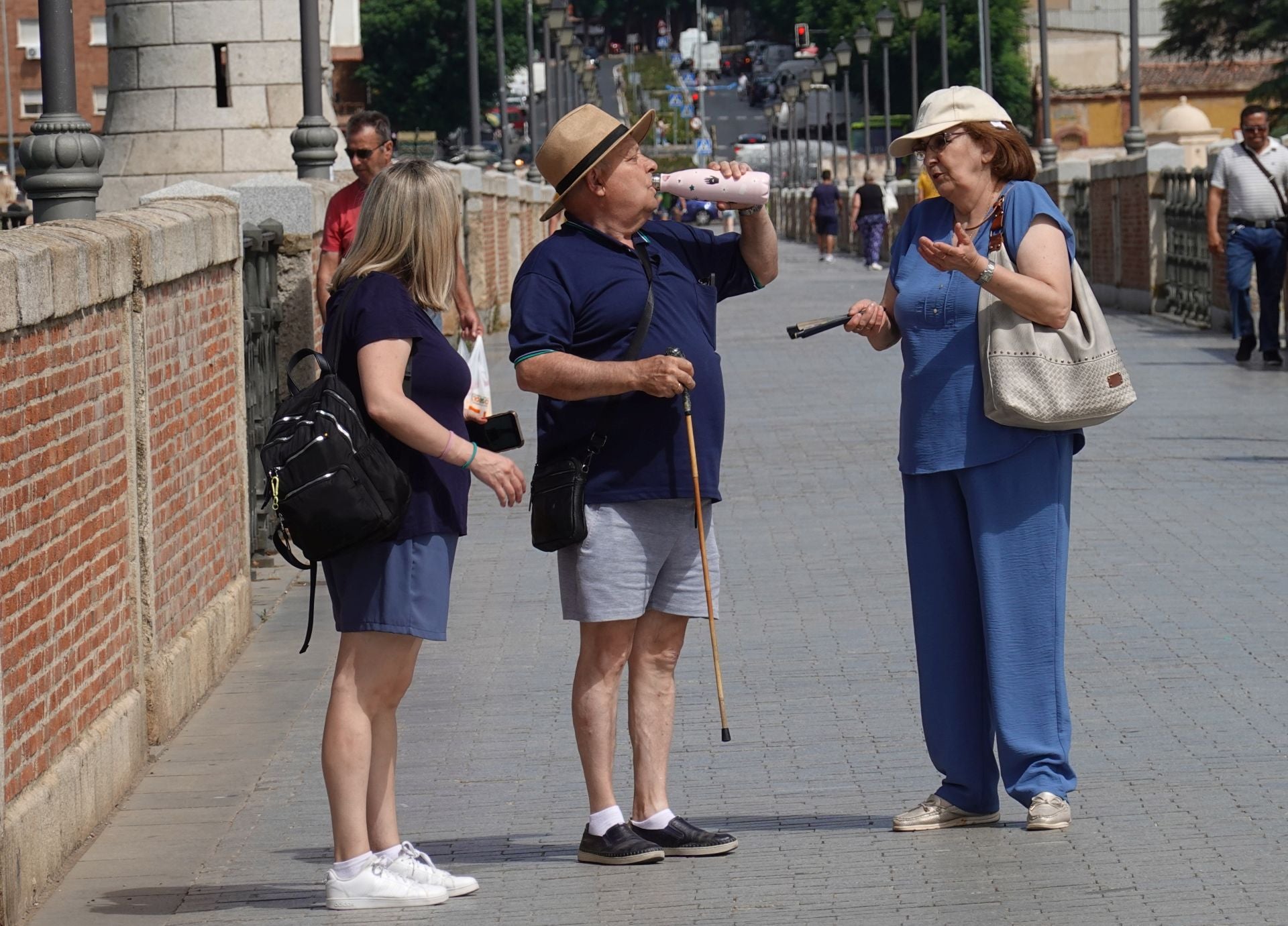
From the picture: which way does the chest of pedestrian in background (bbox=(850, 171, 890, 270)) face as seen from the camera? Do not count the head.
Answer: away from the camera

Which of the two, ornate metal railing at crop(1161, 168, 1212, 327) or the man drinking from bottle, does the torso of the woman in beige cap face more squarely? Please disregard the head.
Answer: the man drinking from bottle

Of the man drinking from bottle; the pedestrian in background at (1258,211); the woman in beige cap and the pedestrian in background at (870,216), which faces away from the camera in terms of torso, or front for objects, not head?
the pedestrian in background at (870,216)

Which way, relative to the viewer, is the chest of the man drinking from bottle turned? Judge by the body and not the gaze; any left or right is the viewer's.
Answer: facing the viewer and to the right of the viewer

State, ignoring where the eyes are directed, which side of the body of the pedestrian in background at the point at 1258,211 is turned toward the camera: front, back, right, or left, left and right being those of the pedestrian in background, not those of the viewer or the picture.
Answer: front

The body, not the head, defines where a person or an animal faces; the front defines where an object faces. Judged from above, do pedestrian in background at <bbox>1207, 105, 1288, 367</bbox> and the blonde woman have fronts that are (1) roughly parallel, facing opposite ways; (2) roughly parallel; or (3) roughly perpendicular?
roughly perpendicular

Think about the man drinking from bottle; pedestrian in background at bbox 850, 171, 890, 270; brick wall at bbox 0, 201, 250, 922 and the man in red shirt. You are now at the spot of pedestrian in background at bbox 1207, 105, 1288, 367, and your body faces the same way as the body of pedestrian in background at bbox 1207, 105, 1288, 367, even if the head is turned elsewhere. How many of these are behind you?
1

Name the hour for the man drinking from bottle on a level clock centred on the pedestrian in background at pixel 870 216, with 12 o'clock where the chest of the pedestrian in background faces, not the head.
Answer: The man drinking from bottle is roughly at 6 o'clock from the pedestrian in background.

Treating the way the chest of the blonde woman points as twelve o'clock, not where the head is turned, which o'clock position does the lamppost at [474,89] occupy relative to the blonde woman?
The lamppost is roughly at 9 o'clock from the blonde woman.

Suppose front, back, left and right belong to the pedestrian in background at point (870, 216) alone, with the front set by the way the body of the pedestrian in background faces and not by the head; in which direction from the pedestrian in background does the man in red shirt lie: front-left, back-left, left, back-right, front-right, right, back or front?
back

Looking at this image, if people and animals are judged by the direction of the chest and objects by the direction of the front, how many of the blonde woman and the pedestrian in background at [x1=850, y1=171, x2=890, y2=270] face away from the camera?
1

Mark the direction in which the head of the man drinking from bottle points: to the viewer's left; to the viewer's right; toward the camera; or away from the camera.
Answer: to the viewer's right

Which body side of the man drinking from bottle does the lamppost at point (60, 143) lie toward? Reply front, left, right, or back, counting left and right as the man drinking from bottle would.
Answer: back
